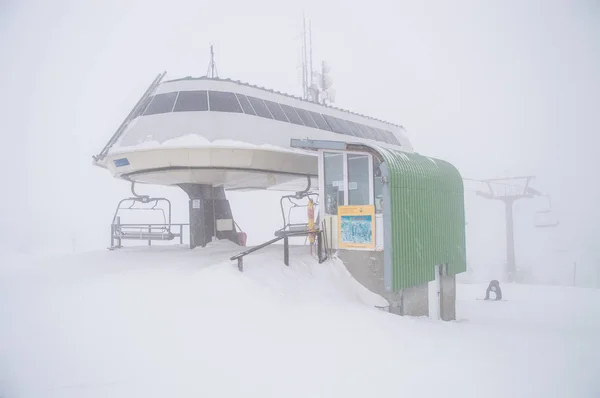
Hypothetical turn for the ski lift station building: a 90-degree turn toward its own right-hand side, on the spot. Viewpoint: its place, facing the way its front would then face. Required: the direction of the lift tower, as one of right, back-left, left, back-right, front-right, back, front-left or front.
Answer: right

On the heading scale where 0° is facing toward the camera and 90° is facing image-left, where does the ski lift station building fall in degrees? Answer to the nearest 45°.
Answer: approximately 45°

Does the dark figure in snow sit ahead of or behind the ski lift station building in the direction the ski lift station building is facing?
behind
